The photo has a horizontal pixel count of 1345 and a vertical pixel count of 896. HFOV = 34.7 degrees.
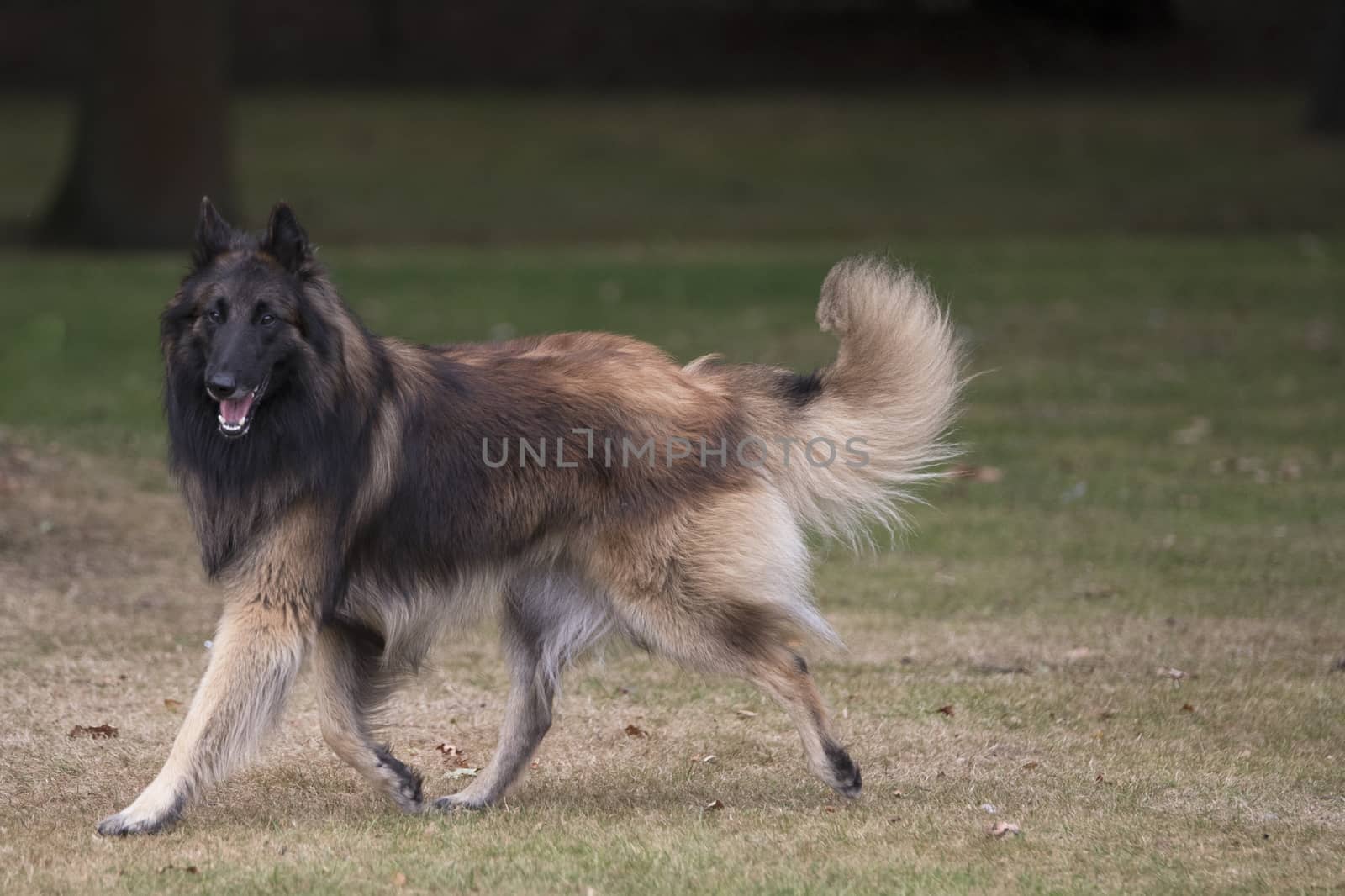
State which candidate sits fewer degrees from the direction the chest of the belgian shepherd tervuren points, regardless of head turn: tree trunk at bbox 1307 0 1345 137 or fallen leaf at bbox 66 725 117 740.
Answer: the fallen leaf

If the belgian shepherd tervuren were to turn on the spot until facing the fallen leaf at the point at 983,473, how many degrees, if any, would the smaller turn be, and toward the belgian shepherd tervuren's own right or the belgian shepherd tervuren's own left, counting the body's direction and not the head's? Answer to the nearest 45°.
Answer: approximately 135° to the belgian shepherd tervuren's own right

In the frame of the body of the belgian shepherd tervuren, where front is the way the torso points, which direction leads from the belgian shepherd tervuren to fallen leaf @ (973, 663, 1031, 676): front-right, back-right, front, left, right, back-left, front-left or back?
back-right

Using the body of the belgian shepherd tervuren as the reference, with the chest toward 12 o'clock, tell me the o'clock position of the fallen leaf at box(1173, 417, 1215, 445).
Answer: The fallen leaf is roughly at 4 o'clock from the belgian shepherd tervuren.

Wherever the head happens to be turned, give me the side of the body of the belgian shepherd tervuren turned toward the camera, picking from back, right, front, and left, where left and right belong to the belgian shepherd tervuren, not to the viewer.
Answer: left
